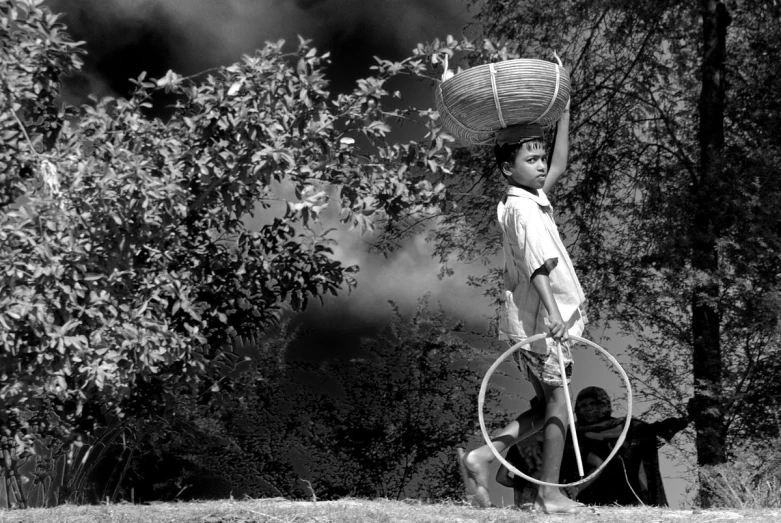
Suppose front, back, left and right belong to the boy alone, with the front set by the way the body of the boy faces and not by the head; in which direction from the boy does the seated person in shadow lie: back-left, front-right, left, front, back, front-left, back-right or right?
left

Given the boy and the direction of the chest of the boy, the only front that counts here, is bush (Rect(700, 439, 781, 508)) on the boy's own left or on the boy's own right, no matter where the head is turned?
on the boy's own left

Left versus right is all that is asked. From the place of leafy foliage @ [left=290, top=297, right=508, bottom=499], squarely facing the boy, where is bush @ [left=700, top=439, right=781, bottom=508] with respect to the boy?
left

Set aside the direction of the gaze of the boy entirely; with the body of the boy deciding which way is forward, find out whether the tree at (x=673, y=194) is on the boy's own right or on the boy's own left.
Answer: on the boy's own left

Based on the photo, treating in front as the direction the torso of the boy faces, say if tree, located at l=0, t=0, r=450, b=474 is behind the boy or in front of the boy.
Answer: behind

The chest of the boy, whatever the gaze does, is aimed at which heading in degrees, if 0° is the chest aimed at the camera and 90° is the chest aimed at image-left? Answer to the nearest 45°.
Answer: approximately 270°

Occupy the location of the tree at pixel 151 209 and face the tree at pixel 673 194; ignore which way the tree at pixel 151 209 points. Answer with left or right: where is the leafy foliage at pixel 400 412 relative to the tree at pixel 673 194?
left
